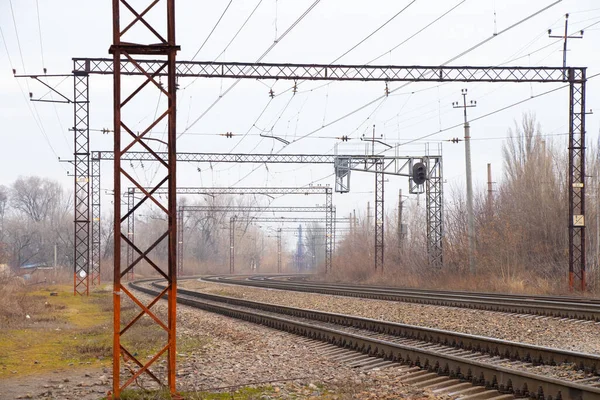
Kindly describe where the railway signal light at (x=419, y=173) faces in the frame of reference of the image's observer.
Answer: facing the viewer

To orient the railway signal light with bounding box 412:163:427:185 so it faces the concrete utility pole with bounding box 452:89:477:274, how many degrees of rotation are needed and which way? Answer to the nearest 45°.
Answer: approximately 45° to its left

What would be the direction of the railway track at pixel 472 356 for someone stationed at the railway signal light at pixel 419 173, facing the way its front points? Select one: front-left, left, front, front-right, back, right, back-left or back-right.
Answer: front

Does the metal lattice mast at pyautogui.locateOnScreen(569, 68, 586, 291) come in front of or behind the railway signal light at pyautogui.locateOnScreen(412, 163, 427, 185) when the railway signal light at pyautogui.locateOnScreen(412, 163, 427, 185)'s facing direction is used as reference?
in front

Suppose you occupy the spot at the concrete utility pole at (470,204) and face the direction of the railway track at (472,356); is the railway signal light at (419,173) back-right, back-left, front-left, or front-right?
back-right
